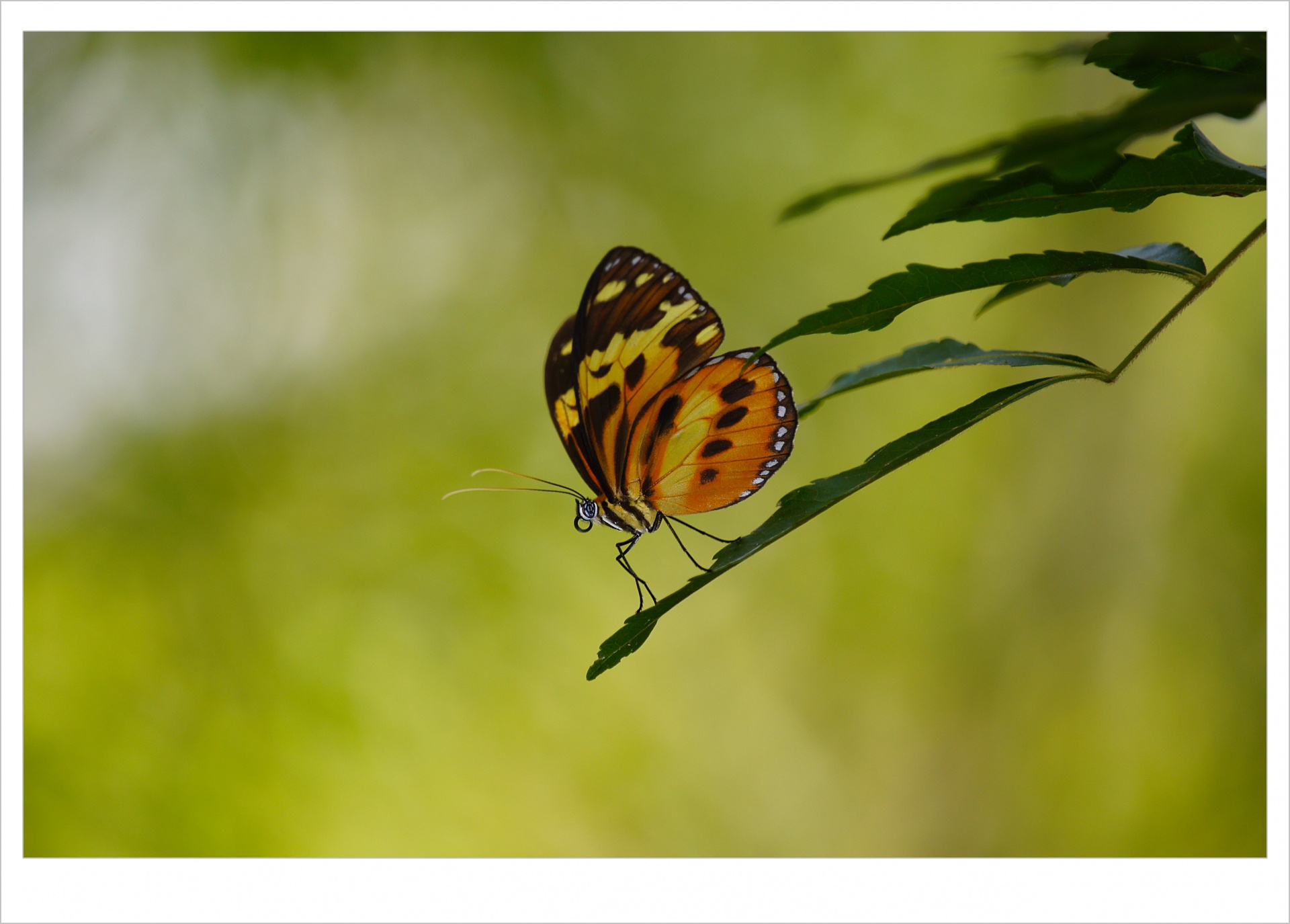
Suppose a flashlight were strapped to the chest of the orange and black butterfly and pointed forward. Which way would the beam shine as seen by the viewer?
to the viewer's left
